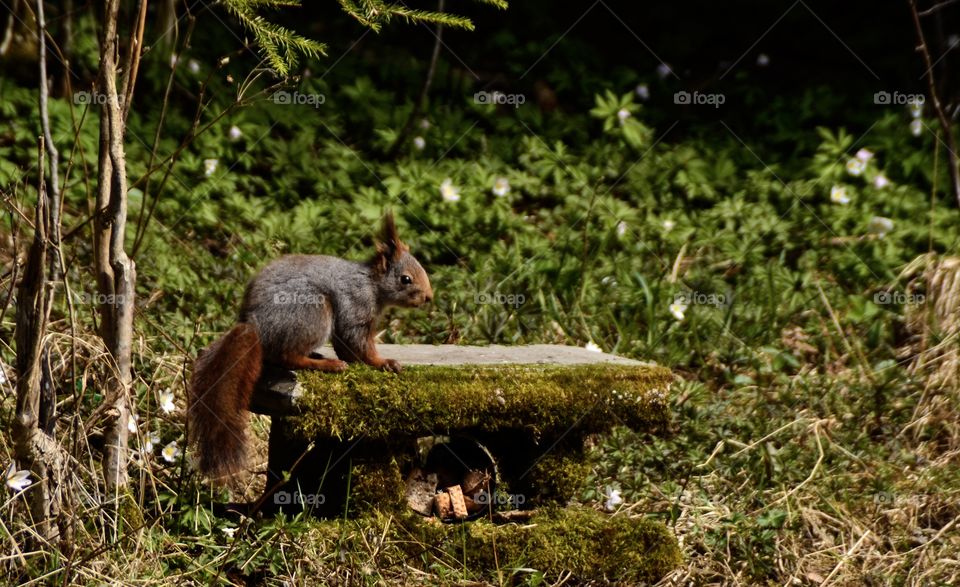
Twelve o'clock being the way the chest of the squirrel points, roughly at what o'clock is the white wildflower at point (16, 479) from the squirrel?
The white wildflower is roughly at 5 o'clock from the squirrel.

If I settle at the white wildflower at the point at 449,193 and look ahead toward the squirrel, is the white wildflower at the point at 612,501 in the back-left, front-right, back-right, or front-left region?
front-left

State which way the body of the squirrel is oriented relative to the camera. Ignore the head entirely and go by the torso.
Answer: to the viewer's right

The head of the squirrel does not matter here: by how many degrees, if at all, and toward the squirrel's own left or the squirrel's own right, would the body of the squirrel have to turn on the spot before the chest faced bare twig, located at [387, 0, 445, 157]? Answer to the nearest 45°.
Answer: approximately 90° to the squirrel's own left

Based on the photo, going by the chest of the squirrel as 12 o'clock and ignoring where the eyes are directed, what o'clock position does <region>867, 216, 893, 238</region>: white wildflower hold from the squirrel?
The white wildflower is roughly at 11 o'clock from the squirrel.

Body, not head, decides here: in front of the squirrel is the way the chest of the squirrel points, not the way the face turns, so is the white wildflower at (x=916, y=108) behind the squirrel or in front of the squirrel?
in front

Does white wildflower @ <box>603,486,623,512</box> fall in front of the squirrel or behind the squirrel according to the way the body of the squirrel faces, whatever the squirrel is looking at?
in front

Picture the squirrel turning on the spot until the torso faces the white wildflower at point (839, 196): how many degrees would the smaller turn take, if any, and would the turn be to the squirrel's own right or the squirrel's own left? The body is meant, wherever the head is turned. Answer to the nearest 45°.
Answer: approximately 45° to the squirrel's own left

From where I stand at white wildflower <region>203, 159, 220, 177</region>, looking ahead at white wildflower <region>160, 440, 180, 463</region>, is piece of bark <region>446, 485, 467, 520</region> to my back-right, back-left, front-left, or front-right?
front-left

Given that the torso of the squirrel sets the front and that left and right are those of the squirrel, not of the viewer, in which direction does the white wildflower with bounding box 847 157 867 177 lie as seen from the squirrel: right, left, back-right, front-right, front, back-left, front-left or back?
front-left
